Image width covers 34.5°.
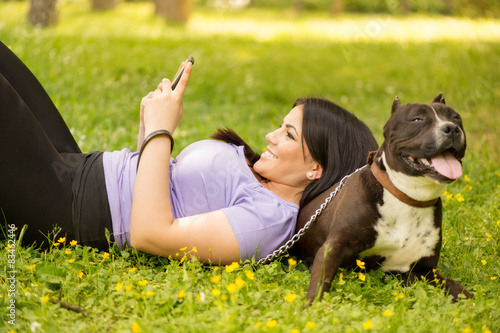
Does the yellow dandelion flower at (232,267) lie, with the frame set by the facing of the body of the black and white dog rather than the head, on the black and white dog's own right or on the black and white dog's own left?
on the black and white dog's own right

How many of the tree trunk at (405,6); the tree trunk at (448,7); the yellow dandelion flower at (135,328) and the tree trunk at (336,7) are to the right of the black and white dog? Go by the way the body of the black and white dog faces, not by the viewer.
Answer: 1

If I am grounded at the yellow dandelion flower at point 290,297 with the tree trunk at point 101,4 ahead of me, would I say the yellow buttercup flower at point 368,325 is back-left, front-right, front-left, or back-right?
back-right

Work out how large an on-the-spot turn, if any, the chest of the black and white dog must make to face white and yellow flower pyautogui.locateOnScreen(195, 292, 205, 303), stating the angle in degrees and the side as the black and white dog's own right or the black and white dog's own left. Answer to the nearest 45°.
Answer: approximately 90° to the black and white dog's own right
